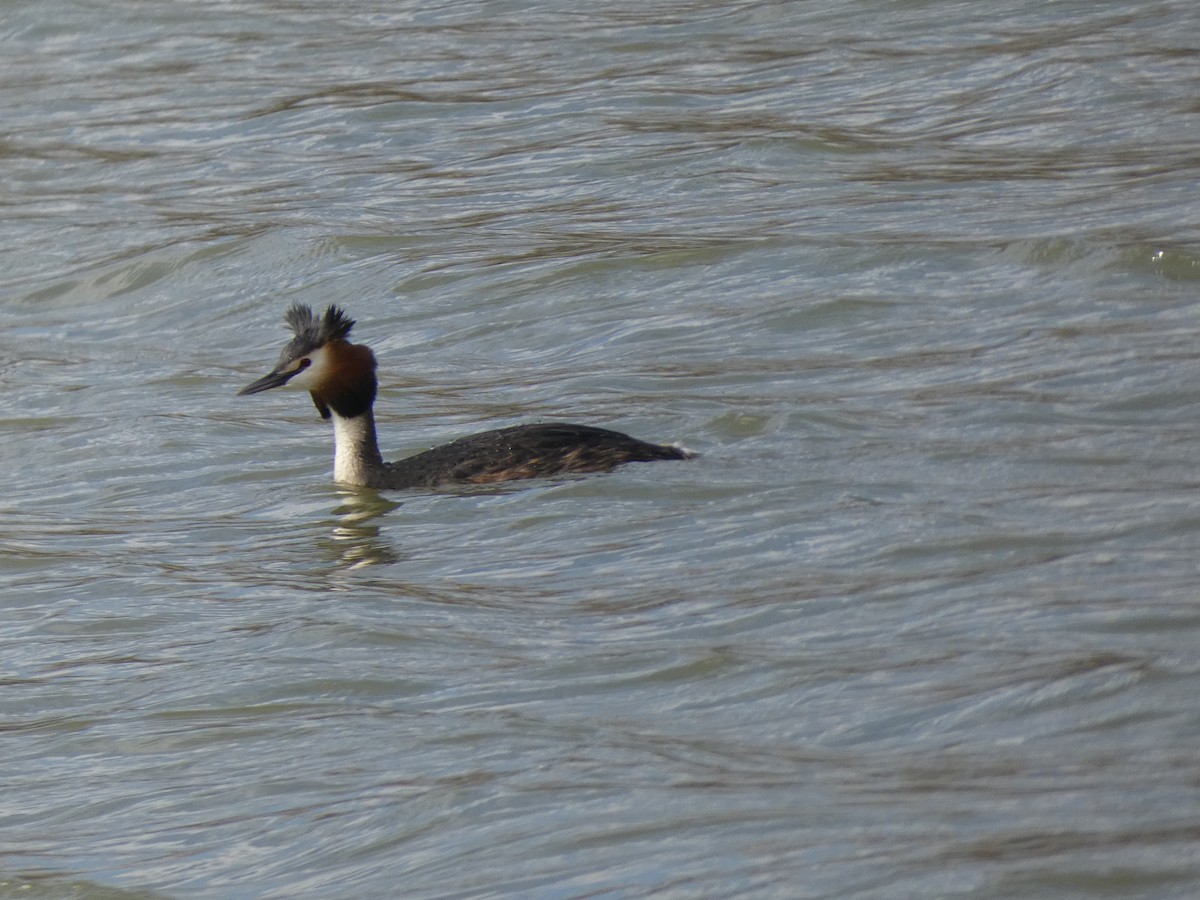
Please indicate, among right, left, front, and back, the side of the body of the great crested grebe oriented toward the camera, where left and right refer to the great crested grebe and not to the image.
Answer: left
